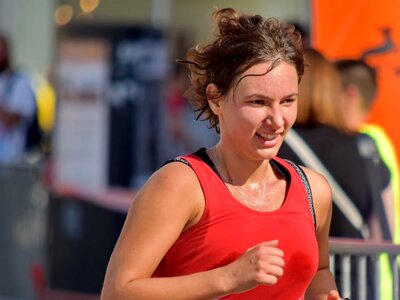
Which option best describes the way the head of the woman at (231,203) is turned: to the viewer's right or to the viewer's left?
to the viewer's right

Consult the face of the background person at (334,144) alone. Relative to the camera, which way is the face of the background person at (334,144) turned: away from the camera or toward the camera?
away from the camera

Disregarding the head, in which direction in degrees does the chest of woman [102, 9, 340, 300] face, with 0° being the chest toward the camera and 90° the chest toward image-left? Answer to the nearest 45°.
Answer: approximately 315°

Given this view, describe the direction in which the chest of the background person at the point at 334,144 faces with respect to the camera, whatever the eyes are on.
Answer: away from the camera

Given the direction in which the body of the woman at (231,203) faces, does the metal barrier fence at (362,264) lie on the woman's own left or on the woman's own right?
on the woman's own left

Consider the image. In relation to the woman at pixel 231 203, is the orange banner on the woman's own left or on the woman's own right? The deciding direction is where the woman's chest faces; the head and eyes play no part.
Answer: on the woman's own left

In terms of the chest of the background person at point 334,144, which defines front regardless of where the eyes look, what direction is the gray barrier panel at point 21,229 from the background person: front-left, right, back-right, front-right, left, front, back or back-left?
front-left

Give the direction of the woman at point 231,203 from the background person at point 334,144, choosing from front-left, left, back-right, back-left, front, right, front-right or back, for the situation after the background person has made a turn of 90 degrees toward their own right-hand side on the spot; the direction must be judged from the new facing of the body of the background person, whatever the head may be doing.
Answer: right
